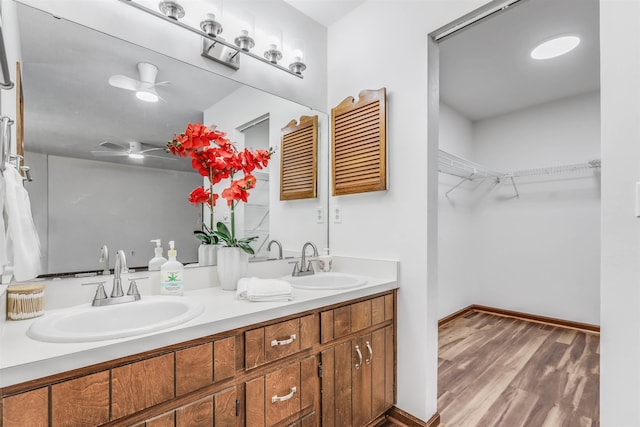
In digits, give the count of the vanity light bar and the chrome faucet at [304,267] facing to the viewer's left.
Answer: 0

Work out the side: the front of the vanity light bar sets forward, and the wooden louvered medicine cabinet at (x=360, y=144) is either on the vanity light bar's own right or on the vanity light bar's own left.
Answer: on the vanity light bar's own left

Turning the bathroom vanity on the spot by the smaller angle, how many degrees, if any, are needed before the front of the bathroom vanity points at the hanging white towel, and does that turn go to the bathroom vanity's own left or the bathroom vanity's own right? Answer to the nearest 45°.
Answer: approximately 135° to the bathroom vanity's own right

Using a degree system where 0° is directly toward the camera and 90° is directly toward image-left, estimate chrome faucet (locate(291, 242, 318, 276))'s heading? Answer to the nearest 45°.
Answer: approximately 315°

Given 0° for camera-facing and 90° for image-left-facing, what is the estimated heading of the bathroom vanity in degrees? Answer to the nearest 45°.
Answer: approximately 315°

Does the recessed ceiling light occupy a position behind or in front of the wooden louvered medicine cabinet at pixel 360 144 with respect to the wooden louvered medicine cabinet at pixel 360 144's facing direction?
behind

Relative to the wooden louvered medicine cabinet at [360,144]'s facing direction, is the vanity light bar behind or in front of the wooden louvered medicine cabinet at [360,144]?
in front

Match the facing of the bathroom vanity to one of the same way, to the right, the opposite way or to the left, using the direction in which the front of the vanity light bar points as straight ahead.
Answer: the same way
